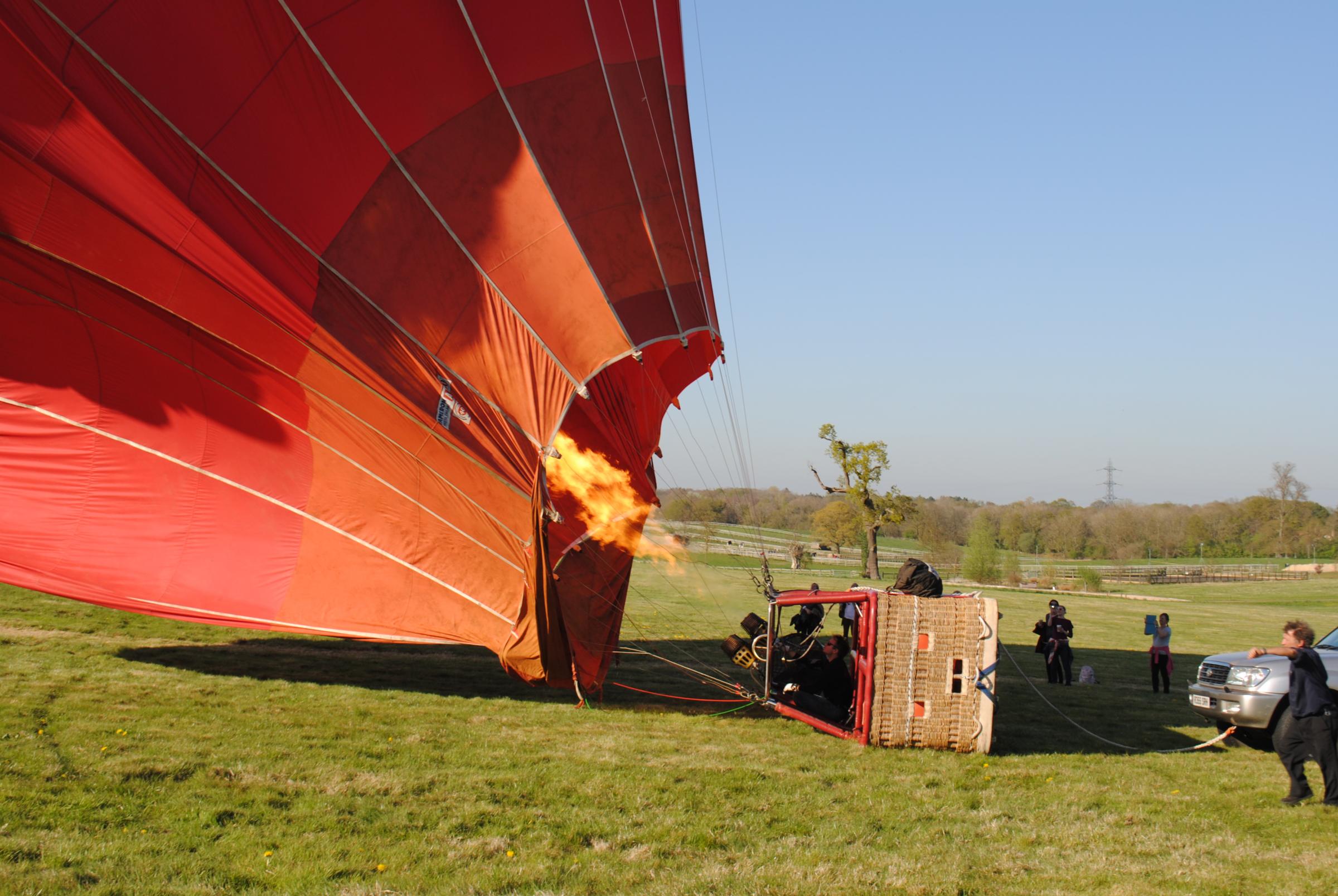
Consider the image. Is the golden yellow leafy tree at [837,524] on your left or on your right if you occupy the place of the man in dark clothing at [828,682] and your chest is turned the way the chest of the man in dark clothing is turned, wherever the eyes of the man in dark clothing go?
on your right

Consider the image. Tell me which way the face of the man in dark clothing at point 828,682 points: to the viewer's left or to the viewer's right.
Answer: to the viewer's left

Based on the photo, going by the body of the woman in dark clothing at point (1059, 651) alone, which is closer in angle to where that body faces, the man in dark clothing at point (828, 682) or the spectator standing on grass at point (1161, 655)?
the man in dark clothing

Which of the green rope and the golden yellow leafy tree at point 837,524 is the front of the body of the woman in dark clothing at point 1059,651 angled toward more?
the green rope

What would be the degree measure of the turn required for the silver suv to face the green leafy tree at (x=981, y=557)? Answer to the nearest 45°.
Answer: approximately 135° to its right

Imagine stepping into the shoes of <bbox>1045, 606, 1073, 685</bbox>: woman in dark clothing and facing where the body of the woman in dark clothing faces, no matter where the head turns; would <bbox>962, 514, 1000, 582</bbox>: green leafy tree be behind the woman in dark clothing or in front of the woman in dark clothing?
behind

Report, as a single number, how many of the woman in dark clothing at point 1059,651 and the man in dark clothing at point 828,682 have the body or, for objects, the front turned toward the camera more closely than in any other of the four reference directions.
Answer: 1

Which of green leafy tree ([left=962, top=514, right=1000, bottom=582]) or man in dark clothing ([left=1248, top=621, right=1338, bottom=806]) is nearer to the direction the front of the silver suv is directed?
the man in dark clothing

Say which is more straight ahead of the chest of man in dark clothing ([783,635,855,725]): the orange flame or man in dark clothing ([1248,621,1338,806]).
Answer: the orange flame

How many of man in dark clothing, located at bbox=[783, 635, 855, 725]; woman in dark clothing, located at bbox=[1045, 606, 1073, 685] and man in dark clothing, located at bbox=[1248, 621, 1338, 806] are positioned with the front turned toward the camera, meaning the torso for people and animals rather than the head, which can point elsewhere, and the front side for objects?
1

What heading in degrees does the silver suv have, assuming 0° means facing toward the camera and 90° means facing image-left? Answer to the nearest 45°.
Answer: approximately 45°

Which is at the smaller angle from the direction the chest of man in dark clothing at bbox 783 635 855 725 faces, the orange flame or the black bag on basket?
the orange flame

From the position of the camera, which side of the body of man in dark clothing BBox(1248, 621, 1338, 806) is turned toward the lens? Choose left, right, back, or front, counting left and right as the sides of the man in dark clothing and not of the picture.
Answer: left
